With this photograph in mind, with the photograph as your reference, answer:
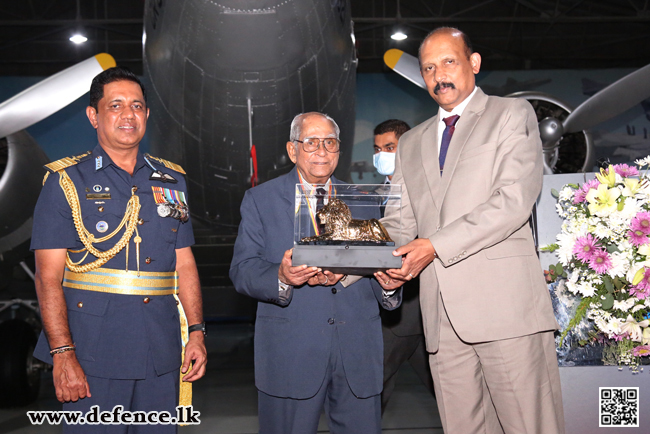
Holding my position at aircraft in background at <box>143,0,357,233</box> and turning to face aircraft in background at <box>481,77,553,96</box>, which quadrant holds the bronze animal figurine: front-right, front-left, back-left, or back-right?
back-right

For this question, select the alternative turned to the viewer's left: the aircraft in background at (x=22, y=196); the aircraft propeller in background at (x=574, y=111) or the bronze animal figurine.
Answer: the bronze animal figurine

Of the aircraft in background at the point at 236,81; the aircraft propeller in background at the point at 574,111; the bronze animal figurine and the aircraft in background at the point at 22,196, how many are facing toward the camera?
3

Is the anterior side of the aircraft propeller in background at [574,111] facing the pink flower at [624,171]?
yes

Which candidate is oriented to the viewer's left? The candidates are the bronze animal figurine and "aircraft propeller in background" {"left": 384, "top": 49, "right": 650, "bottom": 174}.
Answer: the bronze animal figurine

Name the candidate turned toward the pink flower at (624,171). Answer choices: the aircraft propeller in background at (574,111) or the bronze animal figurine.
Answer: the aircraft propeller in background

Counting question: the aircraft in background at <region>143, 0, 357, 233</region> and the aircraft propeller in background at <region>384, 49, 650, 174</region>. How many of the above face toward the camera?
2

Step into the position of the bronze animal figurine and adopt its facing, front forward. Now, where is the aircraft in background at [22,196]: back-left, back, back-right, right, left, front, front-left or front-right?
front-right

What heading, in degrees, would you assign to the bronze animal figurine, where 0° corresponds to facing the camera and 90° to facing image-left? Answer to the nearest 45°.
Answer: approximately 90°
